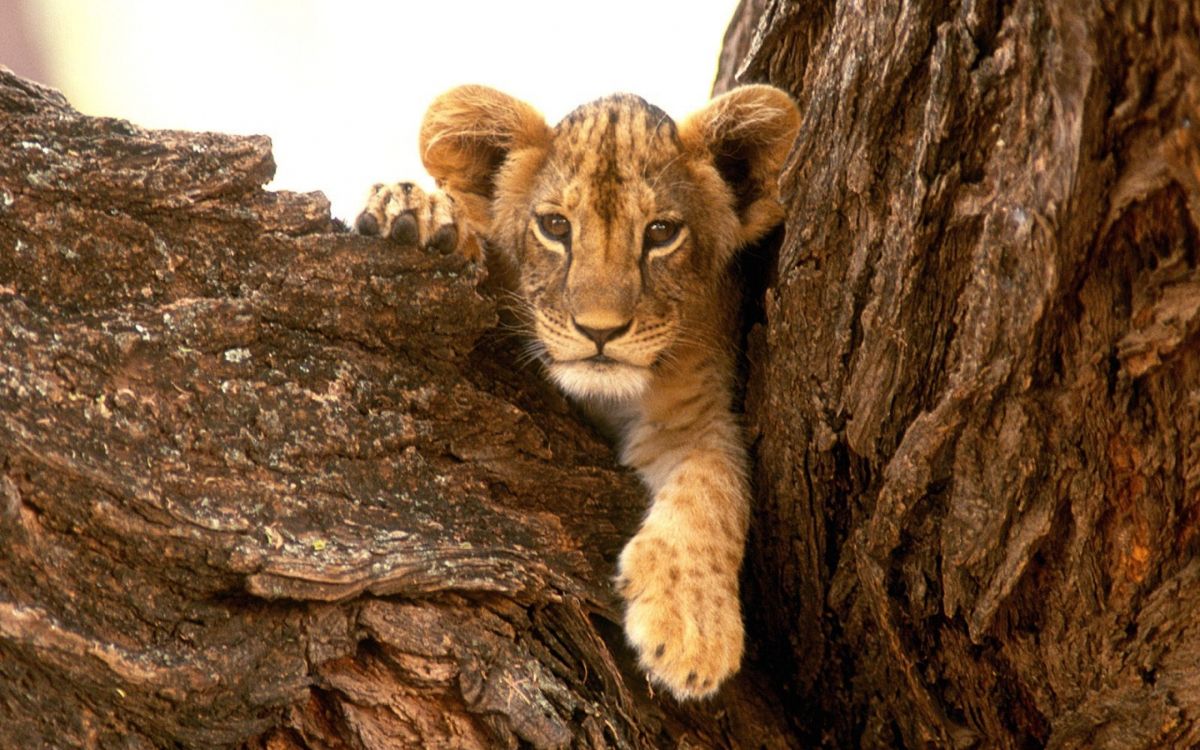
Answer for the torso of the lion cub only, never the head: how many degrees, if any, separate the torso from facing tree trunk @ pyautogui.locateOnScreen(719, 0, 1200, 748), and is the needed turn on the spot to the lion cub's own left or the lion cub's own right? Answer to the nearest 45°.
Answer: approximately 45° to the lion cub's own left

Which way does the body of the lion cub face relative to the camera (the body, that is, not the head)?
toward the camera
